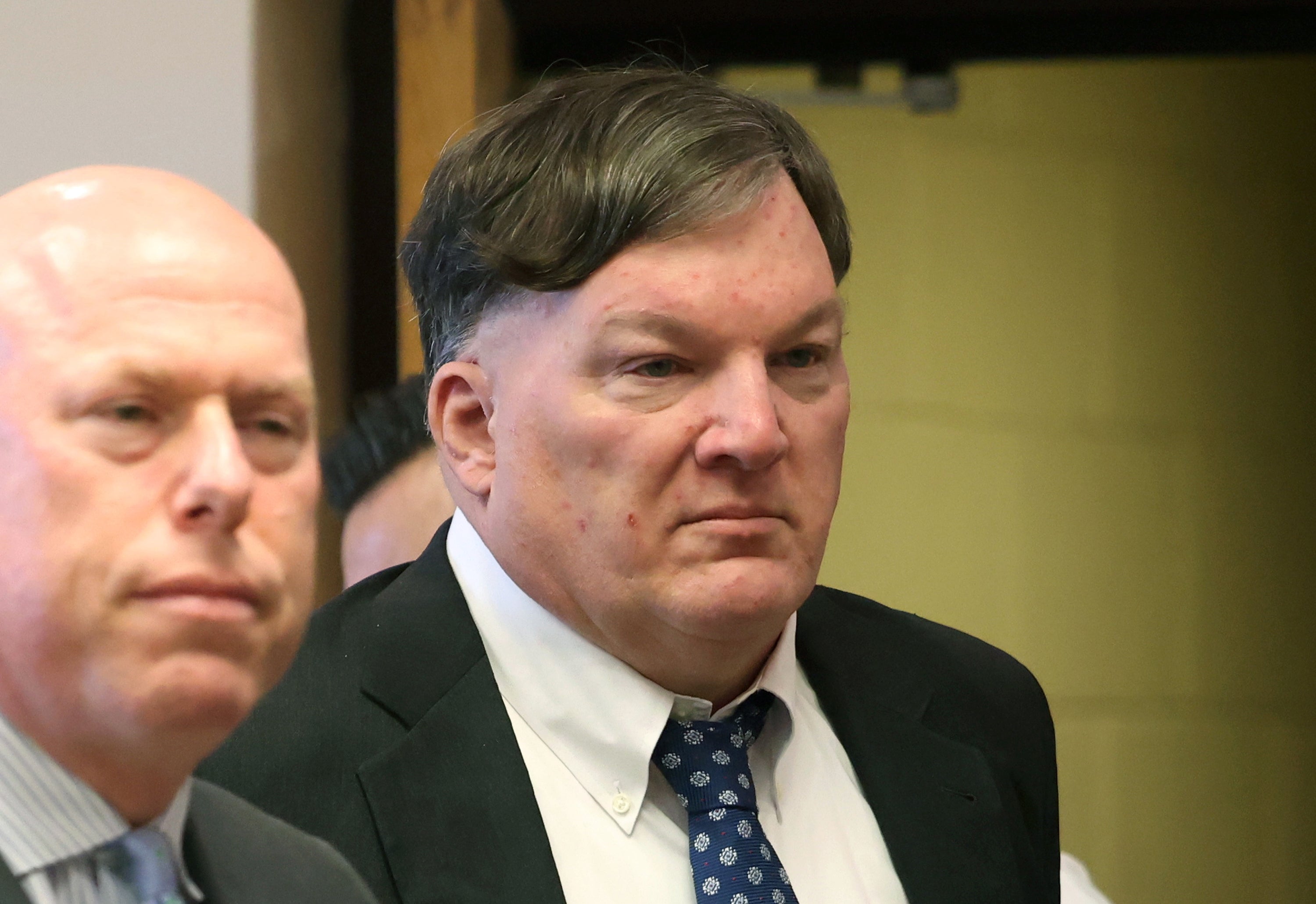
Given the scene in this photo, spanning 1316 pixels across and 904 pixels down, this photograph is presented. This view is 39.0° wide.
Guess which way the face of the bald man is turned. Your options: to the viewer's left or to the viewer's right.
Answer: to the viewer's right

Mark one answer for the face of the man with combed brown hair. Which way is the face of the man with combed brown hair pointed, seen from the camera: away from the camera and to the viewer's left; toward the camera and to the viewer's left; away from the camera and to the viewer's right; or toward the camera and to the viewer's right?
toward the camera and to the viewer's right

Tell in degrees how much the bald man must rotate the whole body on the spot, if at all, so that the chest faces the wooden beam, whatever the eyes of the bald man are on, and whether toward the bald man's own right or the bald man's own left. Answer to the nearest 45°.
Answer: approximately 135° to the bald man's own left

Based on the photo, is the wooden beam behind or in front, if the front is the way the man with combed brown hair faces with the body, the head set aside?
behind

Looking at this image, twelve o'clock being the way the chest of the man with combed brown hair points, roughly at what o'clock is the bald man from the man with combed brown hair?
The bald man is roughly at 2 o'clock from the man with combed brown hair.

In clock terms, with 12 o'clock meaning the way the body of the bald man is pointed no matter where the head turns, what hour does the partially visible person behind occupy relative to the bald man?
The partially visible person behind is roughly at 8 o'clock from the bald man.

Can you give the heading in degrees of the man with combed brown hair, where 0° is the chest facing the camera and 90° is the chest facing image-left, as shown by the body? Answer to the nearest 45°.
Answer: approximately 315°

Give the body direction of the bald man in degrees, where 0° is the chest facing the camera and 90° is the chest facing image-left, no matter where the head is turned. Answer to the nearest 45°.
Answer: approximately 315°
